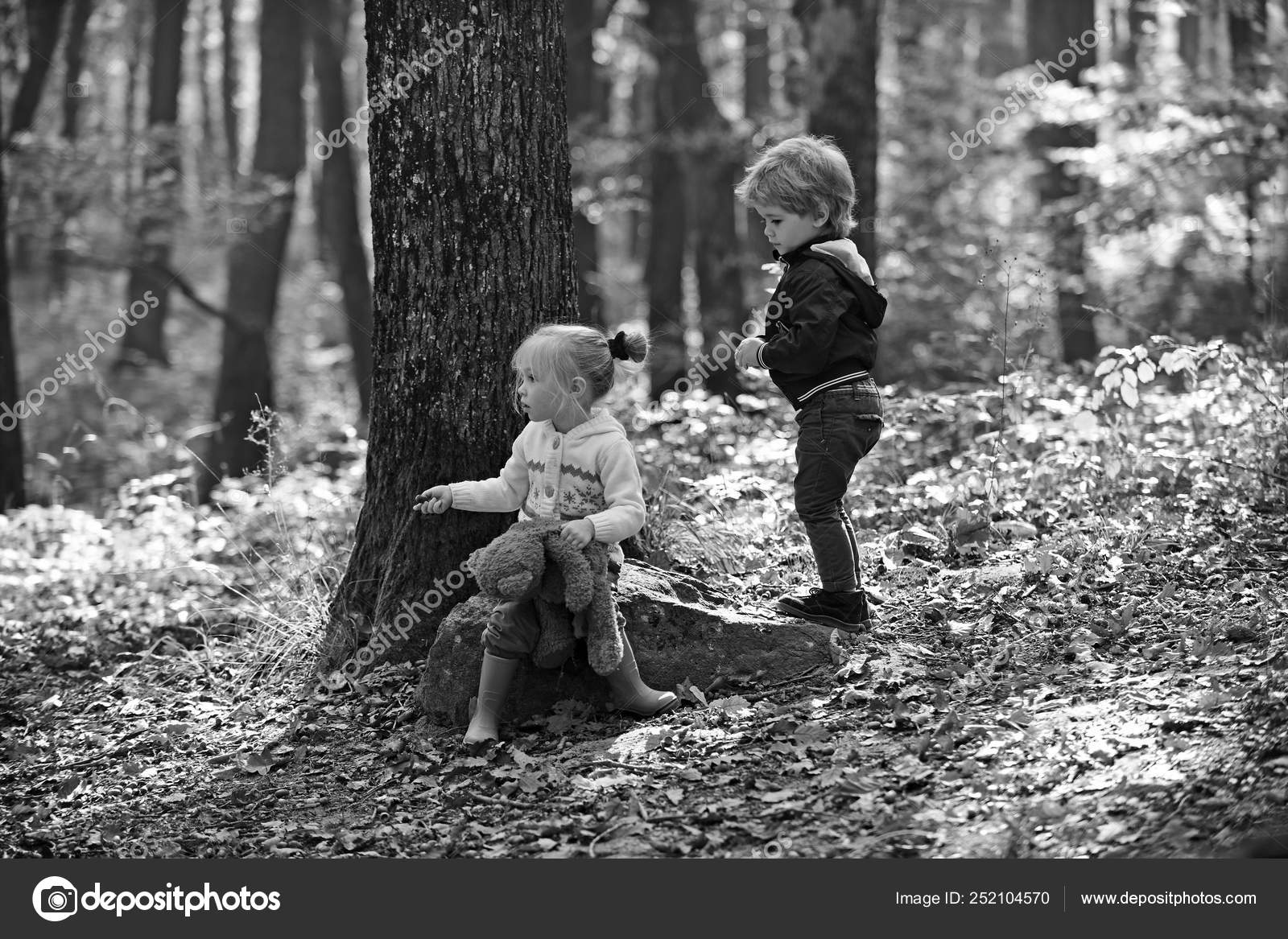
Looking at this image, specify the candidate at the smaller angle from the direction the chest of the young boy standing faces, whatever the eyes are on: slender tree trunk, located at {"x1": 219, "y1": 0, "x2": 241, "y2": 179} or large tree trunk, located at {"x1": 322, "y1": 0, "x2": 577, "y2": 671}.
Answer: the large tree trunk

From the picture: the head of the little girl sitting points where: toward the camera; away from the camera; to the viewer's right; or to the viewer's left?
to the viewer's left

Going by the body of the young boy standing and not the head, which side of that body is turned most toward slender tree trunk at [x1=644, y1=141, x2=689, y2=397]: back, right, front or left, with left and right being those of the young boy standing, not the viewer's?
right

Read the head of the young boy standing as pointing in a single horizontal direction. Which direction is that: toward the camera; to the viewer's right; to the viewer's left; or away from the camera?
to the viewer's left

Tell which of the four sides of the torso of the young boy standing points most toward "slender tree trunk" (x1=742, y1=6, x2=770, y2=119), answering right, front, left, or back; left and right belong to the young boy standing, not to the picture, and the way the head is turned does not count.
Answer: right

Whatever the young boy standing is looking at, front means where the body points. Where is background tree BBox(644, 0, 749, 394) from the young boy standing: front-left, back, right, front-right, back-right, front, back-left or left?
right

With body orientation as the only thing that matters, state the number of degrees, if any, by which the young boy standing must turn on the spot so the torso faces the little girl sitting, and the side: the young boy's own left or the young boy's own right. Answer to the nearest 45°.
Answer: approximately 45° to the young boy's own left

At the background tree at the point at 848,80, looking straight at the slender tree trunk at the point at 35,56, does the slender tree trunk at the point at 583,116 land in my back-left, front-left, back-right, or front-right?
front-right

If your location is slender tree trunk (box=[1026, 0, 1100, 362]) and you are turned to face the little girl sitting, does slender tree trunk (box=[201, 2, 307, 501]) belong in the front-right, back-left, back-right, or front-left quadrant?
front-right

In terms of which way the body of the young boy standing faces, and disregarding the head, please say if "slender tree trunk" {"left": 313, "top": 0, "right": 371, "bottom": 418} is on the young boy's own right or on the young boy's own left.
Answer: on the young boy's own right

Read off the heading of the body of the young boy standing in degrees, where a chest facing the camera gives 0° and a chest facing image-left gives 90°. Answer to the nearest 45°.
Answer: approximately 90°
